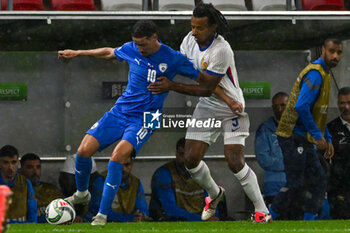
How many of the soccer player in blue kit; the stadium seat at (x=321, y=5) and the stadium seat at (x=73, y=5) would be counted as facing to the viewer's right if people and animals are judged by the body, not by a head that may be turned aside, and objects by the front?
0

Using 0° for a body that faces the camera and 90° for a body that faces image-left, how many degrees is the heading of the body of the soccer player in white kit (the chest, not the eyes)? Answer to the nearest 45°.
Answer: approximately 45°

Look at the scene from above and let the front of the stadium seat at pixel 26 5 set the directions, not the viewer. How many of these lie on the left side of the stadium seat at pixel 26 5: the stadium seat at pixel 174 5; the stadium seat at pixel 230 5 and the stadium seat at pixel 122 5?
3

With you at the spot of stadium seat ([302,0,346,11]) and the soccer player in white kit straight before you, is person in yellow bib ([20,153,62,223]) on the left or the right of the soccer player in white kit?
right

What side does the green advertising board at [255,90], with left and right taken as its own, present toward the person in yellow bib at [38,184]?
right

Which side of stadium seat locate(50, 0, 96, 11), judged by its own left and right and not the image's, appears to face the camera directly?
front

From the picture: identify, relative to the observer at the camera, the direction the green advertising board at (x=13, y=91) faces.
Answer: facing the viewer

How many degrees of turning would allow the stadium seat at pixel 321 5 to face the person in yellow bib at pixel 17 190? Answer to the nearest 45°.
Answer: approximately 45° to its right

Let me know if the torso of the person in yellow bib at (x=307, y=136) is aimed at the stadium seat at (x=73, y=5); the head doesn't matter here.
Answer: no

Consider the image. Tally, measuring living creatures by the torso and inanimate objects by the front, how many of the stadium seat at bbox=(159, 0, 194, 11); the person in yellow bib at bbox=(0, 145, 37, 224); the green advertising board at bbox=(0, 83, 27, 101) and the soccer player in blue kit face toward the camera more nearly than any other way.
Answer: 4

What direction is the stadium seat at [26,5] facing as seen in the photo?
toward the camera

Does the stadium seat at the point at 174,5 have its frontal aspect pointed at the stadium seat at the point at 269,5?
no
